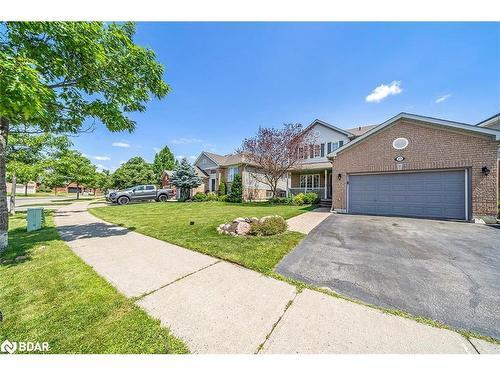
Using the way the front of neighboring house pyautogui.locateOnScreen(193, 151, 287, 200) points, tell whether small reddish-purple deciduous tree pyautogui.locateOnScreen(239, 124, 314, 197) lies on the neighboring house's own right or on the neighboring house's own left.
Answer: on the neighboring house's own left

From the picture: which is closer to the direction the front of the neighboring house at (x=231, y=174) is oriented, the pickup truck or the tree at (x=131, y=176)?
the pickup truck

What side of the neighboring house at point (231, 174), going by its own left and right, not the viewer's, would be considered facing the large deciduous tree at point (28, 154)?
front

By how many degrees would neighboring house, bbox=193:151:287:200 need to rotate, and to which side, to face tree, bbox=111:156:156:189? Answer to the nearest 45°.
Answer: approximately 90° to its right

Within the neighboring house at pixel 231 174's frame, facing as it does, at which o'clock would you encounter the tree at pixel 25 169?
The tree is roughly at 12 o'clock from the neighboring house.

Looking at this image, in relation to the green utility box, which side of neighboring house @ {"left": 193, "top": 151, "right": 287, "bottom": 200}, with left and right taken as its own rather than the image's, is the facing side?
front

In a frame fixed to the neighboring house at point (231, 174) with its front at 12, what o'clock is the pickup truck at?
The pickup truck is roughly at 1 o'clock from the neighboring house.

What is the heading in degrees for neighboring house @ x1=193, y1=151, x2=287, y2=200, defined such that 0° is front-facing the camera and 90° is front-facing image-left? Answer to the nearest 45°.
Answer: approximately 45°

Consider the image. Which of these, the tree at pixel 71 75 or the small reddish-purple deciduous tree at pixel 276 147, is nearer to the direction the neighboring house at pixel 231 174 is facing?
the tree

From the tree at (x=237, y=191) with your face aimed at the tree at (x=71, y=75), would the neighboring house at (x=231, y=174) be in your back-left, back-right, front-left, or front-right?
back-right

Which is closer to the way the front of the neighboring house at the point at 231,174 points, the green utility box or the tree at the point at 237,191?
the green utility box

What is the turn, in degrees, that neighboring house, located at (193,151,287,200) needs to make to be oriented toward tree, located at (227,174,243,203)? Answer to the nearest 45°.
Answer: approximately 45° to its left

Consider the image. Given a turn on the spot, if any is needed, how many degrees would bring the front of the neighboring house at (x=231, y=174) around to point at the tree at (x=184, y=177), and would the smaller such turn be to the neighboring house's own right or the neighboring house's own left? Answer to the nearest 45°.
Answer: approximately 45° to the neighboring house's own right

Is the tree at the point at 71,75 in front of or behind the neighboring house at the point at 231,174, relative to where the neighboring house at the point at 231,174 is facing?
in front
